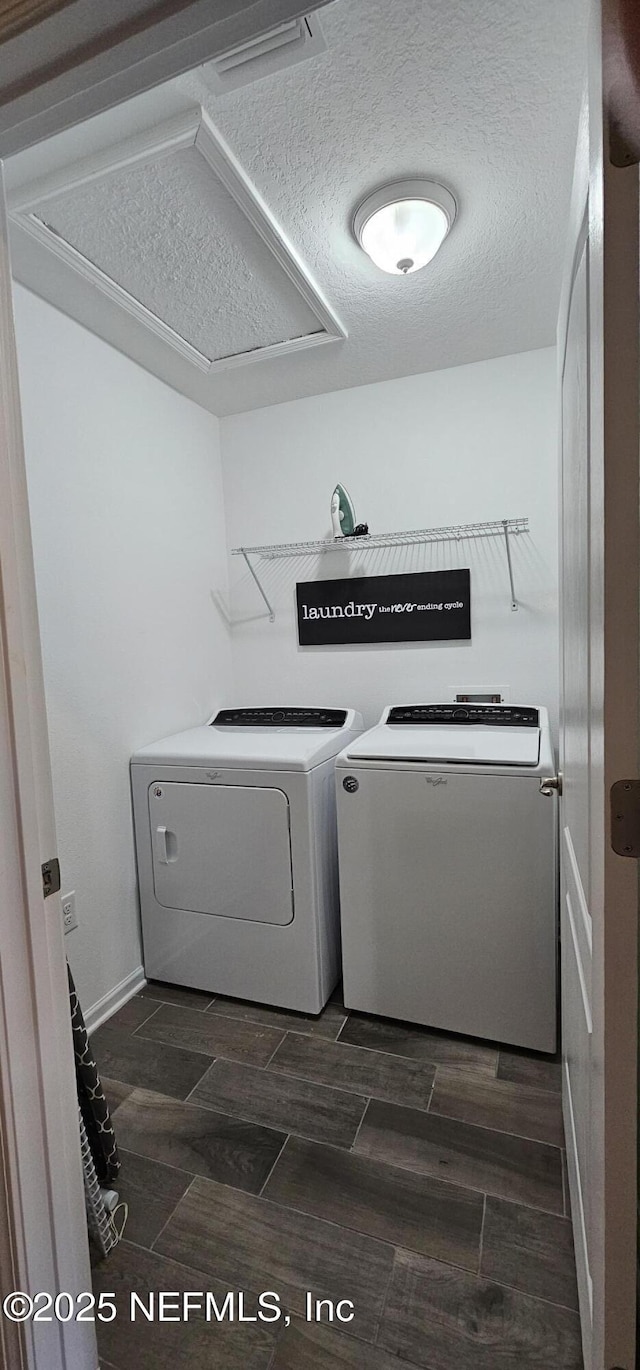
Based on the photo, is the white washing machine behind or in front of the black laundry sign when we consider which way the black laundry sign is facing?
in front

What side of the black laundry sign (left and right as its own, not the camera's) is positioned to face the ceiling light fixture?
front

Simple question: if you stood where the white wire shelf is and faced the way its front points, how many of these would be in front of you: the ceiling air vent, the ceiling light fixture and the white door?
3

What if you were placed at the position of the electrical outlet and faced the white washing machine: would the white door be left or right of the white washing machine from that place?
right

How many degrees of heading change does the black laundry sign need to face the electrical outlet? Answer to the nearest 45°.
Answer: approximately 45° to its right

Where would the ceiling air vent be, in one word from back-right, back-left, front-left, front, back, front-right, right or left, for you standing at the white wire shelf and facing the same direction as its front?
front

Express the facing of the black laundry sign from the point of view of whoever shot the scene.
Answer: facing the viewer

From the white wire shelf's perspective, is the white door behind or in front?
in front

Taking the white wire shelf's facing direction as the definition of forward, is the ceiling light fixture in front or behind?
in front

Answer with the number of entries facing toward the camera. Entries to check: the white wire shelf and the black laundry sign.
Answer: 2

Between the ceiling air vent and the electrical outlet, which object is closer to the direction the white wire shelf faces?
the ceiling air vent
